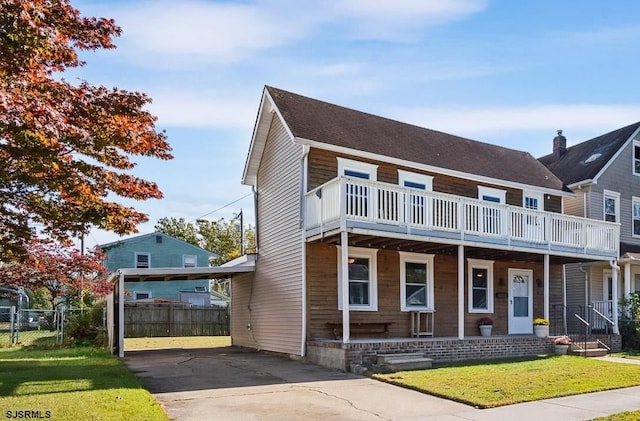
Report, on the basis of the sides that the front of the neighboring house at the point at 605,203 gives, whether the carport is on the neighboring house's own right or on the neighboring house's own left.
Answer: on the neighboring house's own right

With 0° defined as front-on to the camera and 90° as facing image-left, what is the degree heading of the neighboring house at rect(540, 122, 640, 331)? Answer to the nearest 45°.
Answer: approximately 315°

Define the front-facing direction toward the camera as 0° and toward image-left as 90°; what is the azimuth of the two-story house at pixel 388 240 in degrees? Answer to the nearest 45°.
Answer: approximately 315°

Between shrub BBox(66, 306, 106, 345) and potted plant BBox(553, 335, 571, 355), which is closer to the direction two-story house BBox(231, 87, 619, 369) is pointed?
the potted plant

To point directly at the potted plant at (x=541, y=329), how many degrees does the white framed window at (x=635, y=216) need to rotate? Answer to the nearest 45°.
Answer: approximately 45° to its right
